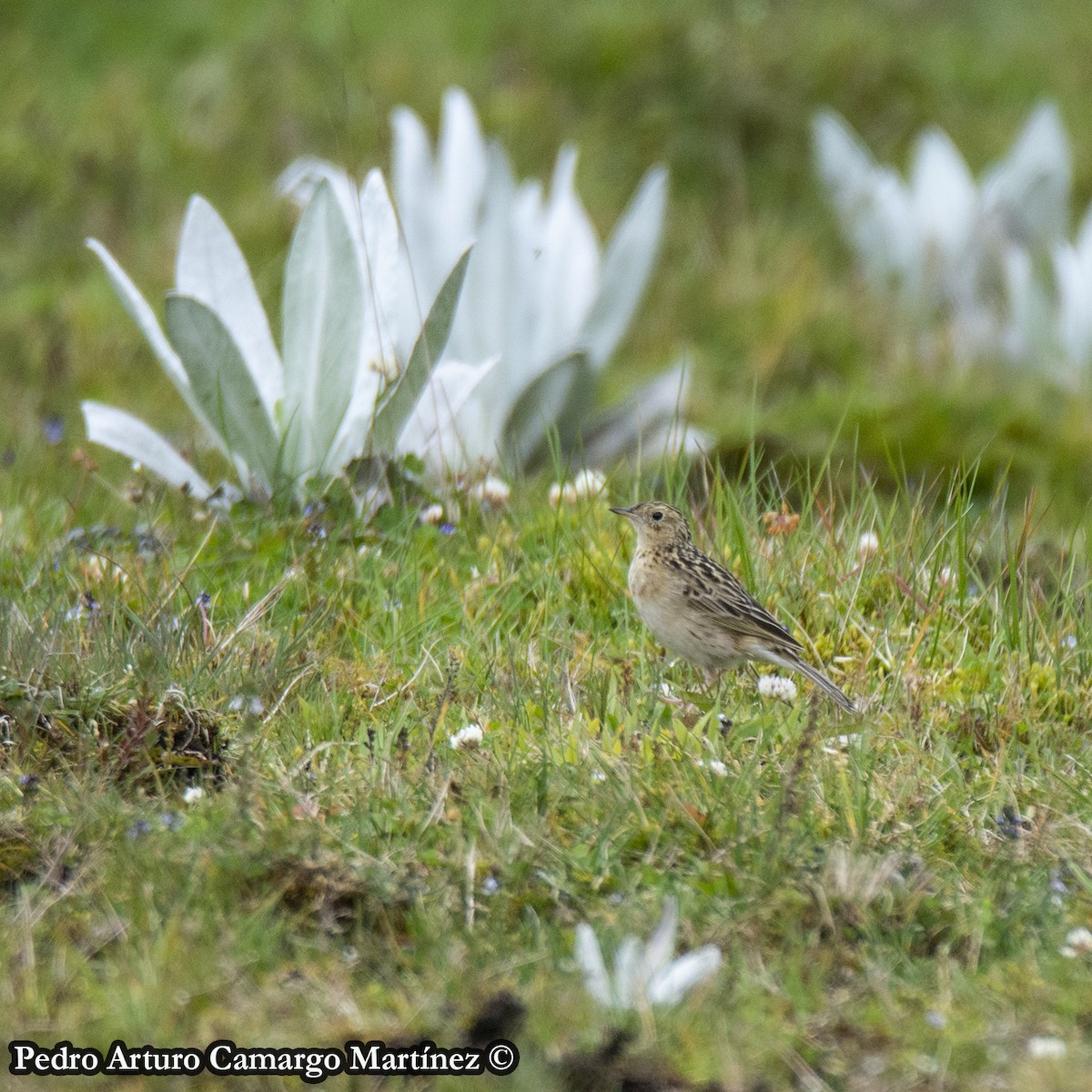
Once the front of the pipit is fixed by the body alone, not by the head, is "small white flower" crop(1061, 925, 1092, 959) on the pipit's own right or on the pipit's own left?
on the pipit's own left

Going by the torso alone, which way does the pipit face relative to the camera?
to the viewer's left

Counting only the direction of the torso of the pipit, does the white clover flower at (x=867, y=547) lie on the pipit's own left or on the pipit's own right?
on the pipit's own right

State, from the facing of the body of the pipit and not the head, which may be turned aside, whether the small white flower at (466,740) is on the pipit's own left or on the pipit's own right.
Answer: on the pipit's own left

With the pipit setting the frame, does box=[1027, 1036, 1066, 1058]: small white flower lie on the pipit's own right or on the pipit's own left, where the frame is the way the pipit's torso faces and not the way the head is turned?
on the pipit's own left

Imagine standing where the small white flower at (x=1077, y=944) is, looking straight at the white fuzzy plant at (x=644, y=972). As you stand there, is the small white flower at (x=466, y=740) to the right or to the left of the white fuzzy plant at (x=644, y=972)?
right

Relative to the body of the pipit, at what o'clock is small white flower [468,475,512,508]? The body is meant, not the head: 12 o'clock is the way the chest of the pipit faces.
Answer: The small white flower is roughly at 2 o'clock from the pipit.

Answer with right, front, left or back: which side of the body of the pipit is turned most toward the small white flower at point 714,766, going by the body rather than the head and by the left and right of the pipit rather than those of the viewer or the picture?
left

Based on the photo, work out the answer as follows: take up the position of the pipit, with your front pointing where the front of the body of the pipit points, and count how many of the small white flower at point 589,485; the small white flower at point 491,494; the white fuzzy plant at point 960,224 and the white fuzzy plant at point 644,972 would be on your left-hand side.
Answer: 1

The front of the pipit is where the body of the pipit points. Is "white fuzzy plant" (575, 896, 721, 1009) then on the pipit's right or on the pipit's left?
on the pipit's left

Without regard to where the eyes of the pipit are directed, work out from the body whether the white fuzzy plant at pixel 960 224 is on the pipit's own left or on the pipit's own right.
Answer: on the pipit's own right
